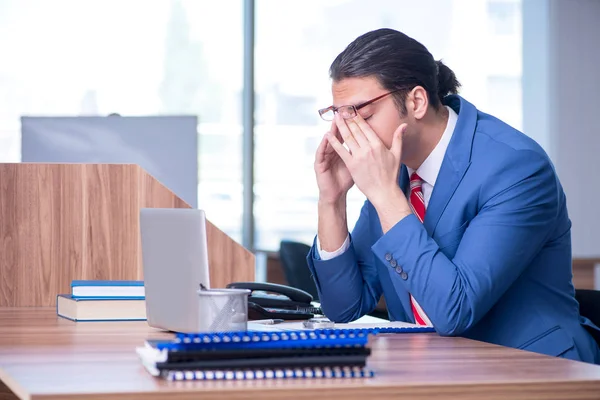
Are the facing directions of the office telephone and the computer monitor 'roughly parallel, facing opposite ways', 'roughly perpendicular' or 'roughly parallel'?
roughly perpendicular

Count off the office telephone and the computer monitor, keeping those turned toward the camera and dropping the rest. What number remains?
1

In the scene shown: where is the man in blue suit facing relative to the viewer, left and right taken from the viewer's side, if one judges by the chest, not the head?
facing the viewer and to the left of the viewer

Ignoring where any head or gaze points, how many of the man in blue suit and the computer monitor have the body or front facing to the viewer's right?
0

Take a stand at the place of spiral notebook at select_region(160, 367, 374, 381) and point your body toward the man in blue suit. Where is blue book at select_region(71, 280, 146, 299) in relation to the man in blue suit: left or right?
left

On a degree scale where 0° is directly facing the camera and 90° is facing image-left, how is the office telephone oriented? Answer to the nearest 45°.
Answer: approximately 270°

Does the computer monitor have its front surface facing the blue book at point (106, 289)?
yes
